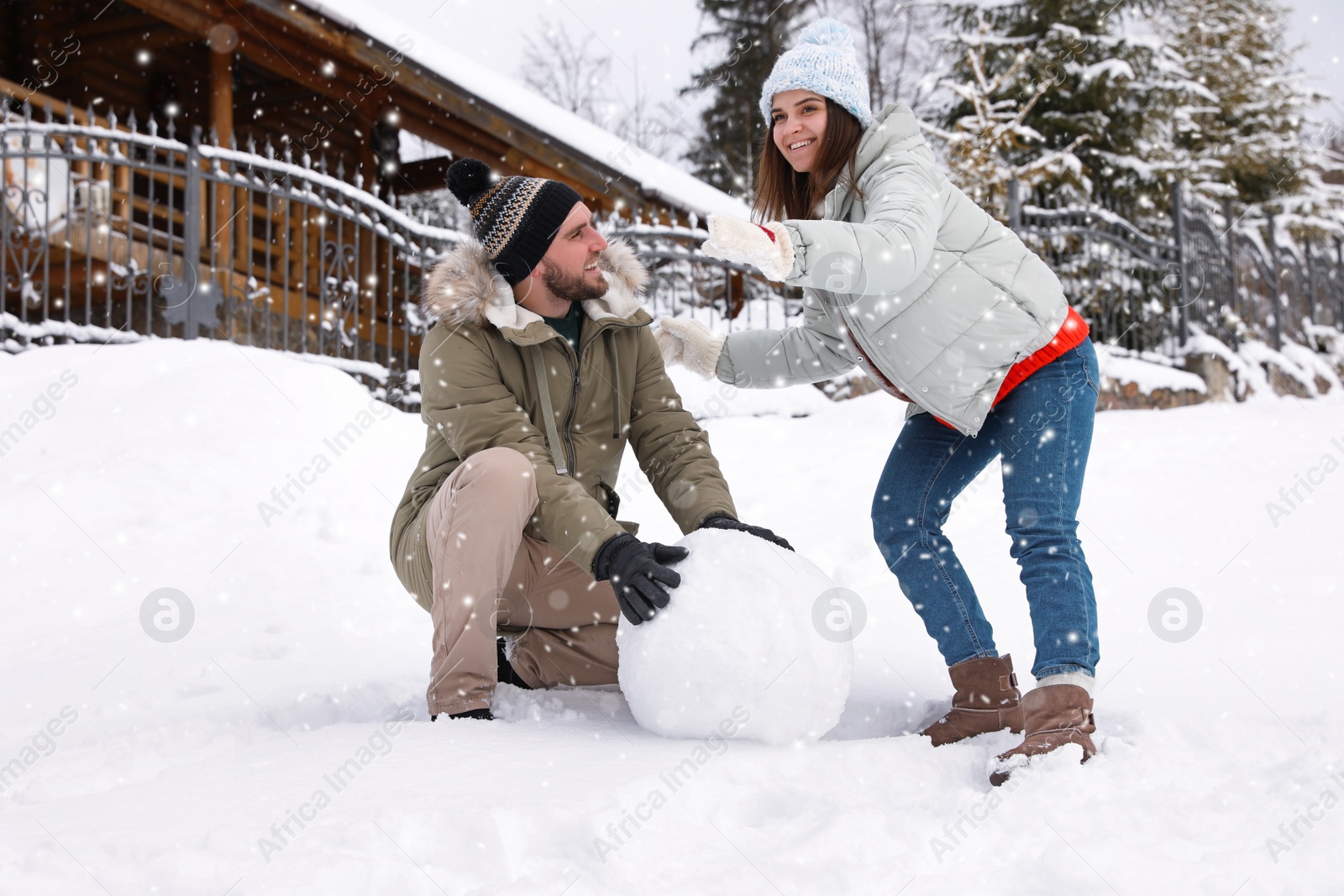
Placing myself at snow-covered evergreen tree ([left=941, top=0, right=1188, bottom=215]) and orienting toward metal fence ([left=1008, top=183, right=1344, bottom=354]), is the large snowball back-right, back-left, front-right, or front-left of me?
front-right

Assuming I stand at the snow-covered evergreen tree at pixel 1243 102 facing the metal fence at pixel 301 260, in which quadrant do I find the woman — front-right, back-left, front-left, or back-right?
front-left

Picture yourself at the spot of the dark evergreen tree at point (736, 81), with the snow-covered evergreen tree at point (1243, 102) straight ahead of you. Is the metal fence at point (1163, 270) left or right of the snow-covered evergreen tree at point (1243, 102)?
right

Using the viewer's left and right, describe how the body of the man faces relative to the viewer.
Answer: facing the viewer and to the right of the viewer

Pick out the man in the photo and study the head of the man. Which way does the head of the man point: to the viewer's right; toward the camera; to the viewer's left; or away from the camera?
to the viewer's right

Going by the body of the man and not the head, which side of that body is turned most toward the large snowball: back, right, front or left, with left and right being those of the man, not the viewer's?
front

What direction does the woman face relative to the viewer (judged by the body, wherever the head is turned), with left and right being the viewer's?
facing the viewer and to the left of the viewer

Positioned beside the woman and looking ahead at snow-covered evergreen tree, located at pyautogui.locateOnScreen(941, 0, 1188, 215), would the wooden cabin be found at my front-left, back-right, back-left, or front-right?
front-left

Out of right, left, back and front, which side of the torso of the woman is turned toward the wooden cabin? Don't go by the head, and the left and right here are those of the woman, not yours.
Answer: right

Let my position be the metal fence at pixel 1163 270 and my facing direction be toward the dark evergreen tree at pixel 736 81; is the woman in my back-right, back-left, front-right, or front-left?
back-left

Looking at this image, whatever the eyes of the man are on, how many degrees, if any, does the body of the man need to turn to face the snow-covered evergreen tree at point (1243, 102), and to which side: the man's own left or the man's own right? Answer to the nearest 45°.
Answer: approximately 90° to the man's own left

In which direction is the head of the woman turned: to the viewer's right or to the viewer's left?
to the viewer's left

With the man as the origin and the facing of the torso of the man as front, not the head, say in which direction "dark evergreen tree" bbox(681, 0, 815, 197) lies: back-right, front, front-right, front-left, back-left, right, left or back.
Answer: back-left
